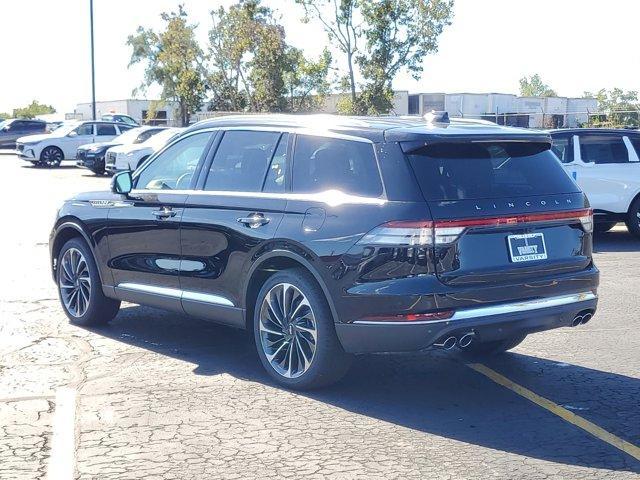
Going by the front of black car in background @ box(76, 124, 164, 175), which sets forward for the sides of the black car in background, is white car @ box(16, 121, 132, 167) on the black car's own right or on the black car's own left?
on the black car's own right

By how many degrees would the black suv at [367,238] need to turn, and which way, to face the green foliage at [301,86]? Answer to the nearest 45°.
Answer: approximately 45° to its right

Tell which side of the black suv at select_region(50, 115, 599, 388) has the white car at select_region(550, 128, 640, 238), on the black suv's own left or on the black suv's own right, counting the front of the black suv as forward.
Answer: on the black suv's own right

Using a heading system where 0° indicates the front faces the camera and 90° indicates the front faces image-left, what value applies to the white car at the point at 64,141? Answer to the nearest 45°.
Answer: approximately 45°

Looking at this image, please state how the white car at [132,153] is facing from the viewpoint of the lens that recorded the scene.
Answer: facing the viewer and to the left of the viewer

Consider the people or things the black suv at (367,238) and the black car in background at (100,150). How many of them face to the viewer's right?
0

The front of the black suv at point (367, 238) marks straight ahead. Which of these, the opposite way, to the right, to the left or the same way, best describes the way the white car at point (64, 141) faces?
to the left

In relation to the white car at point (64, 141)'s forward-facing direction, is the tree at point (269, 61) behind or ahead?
behind

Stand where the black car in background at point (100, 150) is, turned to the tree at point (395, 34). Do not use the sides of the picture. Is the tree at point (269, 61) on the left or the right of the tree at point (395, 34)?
left
